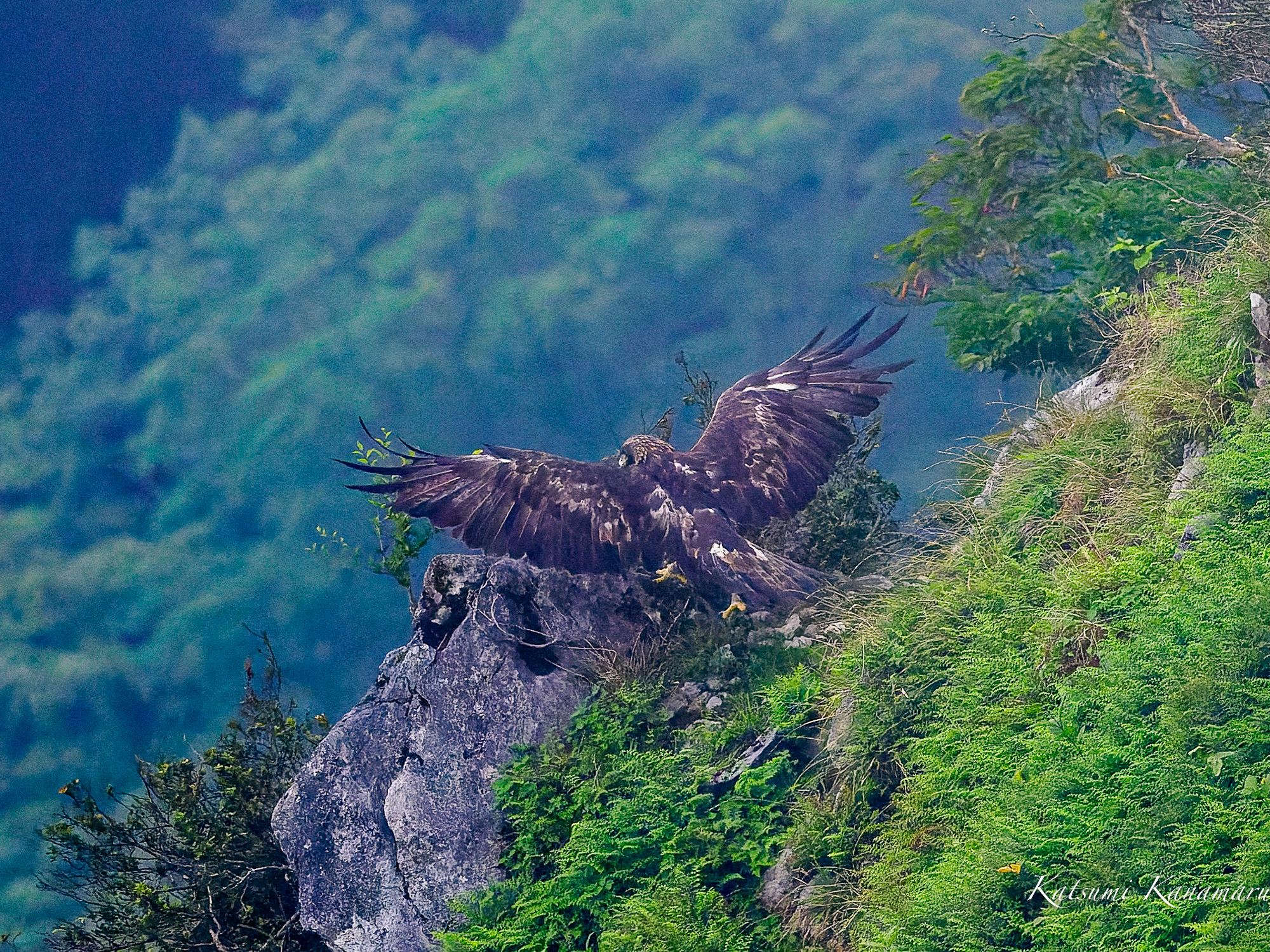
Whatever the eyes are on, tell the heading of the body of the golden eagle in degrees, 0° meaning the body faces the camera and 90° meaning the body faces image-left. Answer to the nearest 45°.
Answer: approximately 135°

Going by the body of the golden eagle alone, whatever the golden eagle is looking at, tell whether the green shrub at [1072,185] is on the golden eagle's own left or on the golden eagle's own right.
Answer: on the golden eagle's own right

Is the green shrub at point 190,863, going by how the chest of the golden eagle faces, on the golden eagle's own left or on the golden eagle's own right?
on the golden eagle's own left
